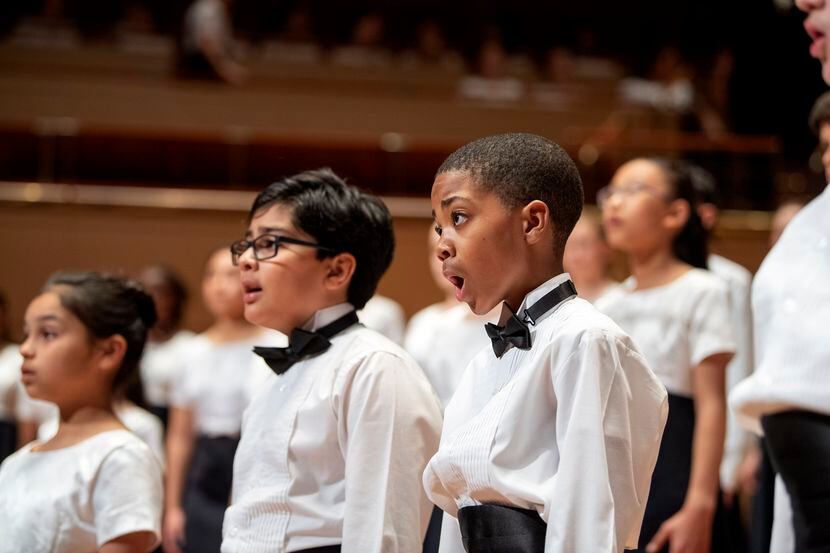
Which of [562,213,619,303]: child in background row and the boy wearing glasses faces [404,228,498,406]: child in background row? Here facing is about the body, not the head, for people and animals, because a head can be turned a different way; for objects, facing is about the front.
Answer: [562,213,619,303]: child in background row

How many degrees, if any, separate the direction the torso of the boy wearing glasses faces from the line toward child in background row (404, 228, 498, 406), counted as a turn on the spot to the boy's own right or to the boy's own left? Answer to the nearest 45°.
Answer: approximately 135° to the boy's own right

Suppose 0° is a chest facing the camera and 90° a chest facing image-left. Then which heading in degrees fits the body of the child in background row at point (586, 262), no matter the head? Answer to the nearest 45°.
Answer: approximately 45°

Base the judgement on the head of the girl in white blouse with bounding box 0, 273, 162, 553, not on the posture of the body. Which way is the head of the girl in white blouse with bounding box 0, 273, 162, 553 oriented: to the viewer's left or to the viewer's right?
to the viewer's left

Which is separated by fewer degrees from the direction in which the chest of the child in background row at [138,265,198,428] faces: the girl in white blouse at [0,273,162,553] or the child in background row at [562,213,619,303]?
the girl in white blouse

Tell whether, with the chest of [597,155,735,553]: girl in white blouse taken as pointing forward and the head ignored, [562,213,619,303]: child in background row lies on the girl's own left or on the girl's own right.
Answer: on the girl's own right

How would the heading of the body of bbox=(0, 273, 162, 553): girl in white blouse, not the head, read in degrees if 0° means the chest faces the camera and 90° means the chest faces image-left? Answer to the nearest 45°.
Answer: approximately 45°

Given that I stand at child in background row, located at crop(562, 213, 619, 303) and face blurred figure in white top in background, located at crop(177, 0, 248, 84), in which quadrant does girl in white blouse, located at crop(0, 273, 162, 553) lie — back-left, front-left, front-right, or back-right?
back-left

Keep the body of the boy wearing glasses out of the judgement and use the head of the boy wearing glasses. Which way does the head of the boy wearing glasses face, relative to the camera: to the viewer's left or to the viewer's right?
to the viewer's left
